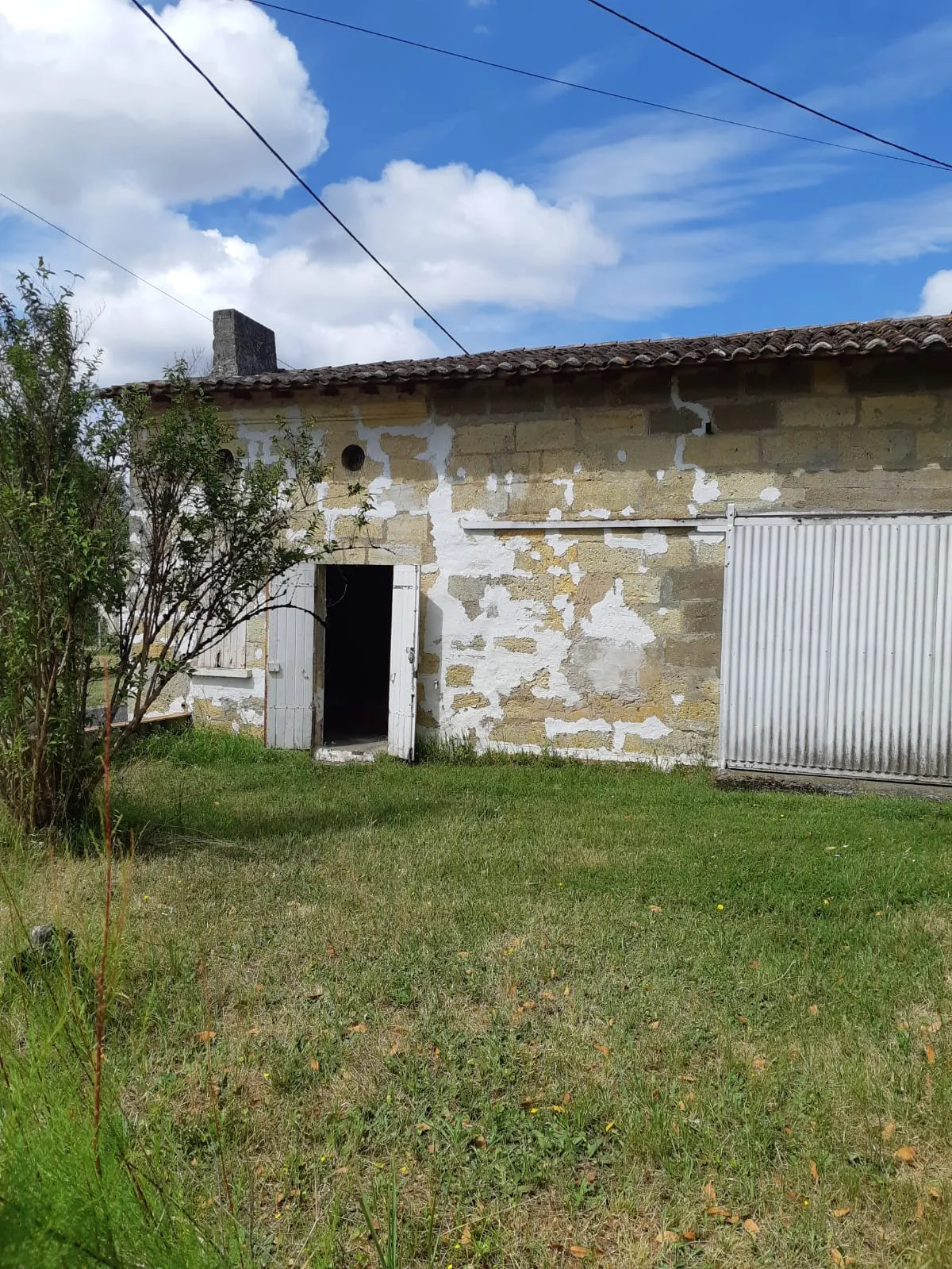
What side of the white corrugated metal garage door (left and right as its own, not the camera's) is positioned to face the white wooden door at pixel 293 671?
right

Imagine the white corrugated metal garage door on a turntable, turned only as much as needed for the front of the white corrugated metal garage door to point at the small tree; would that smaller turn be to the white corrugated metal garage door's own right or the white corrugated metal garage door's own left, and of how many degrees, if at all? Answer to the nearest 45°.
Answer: approximately 45° to the white corrugated metal garage door's own right

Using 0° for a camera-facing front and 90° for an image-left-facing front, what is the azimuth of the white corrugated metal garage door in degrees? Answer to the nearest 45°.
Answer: approximately 0°

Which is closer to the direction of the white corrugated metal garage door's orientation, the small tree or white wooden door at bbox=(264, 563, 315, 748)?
the small tree

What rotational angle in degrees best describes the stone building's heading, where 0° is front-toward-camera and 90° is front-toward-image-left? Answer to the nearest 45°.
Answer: approximately 0°

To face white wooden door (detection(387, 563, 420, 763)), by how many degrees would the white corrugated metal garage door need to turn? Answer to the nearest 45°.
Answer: approximately 90° to its right
